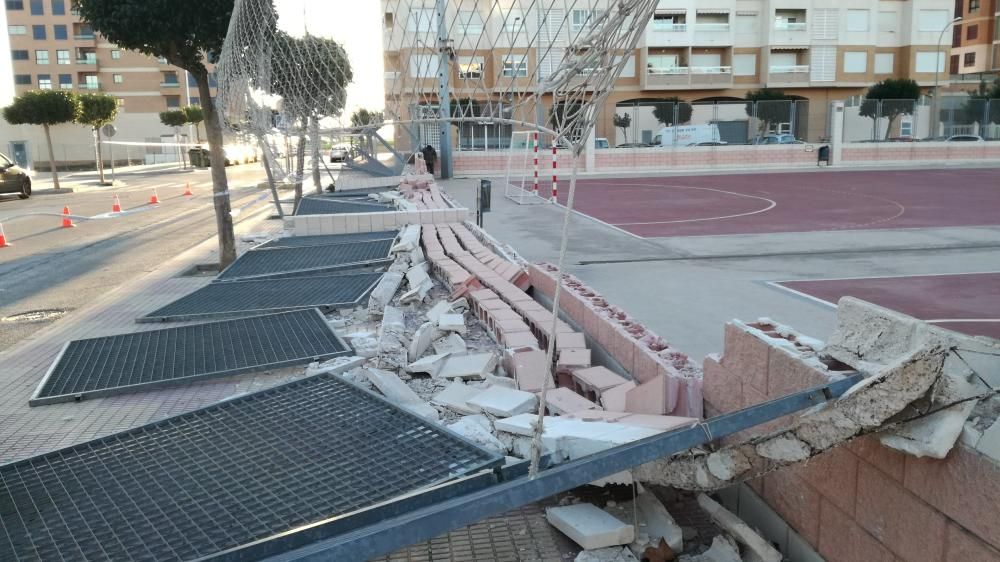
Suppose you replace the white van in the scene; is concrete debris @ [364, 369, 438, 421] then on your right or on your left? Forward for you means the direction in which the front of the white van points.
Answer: on your left

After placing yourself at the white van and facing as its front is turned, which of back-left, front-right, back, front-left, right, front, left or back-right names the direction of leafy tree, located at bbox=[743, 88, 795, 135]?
back

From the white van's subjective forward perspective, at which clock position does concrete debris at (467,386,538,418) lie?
The concrete debris is roughly at 9 o'clock from the white van.

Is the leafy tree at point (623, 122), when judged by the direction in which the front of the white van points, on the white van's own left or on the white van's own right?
on the white van's own right

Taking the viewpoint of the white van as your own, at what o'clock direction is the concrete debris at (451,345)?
The concrete debris is roughly at 9 o'clock from the white van.

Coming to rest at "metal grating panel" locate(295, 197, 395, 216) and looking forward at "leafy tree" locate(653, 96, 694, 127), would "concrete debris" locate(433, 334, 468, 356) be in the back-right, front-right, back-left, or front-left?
back-right

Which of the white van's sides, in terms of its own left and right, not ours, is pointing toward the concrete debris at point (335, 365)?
left

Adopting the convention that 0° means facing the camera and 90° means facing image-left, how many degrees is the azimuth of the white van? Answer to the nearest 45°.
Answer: approximately 90°

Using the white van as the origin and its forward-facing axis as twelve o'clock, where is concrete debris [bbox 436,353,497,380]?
The concrete debris is roughly at 9 o'clock from the white van.

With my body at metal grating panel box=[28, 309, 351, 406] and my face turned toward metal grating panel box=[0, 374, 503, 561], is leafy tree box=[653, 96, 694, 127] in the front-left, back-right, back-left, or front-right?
back-left

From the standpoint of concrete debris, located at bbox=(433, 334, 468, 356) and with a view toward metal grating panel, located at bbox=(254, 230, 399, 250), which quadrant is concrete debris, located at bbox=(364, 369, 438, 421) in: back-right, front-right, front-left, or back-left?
back-left

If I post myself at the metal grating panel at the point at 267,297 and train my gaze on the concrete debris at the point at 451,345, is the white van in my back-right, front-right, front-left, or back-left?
back-left
